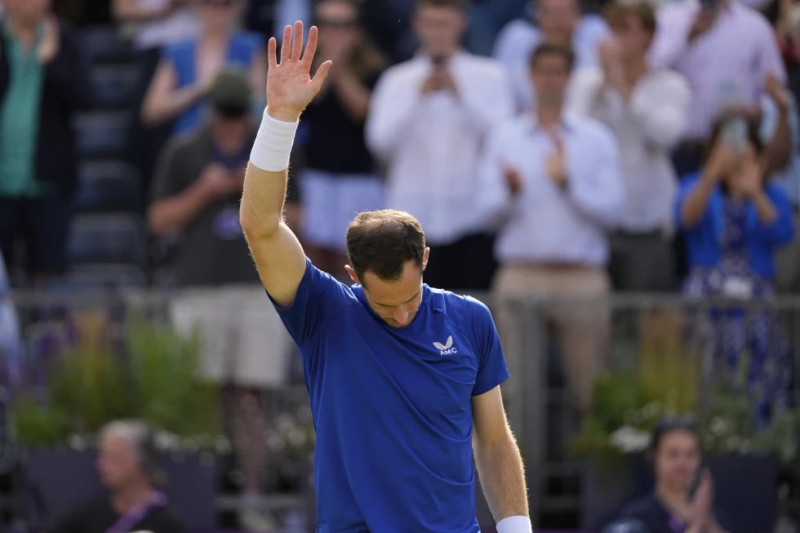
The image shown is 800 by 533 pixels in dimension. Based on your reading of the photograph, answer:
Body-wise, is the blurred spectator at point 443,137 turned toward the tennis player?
yes

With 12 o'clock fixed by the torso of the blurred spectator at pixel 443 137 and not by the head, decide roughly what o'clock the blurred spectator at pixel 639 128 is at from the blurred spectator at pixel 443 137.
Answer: the blurred spectator at pixel 639 128 is roughly at 9 o'clock from the blurred spectator at pixel 443 137.

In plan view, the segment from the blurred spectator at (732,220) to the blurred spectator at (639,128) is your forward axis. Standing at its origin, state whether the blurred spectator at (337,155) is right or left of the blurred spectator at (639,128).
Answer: left

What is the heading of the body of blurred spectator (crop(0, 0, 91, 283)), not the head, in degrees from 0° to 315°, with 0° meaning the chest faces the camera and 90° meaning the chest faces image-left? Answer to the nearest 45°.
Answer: approximately 0°

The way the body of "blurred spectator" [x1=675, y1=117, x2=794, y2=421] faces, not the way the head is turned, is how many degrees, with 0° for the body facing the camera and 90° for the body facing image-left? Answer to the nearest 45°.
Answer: approximately 0°

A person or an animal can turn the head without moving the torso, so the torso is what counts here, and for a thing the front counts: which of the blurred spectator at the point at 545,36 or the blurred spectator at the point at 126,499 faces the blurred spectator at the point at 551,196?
the blurred spectator at the point at 545,36

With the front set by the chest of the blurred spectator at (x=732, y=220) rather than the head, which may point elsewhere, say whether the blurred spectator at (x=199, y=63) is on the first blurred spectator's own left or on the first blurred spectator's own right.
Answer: on the first blurred spectator's own right

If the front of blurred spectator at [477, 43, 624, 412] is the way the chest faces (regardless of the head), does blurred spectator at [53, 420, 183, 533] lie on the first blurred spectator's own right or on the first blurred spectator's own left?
on the first blurred spectator's own right

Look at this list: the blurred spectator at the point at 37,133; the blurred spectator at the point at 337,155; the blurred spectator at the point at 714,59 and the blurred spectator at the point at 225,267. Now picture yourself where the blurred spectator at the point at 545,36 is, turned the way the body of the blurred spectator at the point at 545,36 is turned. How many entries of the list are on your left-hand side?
1
